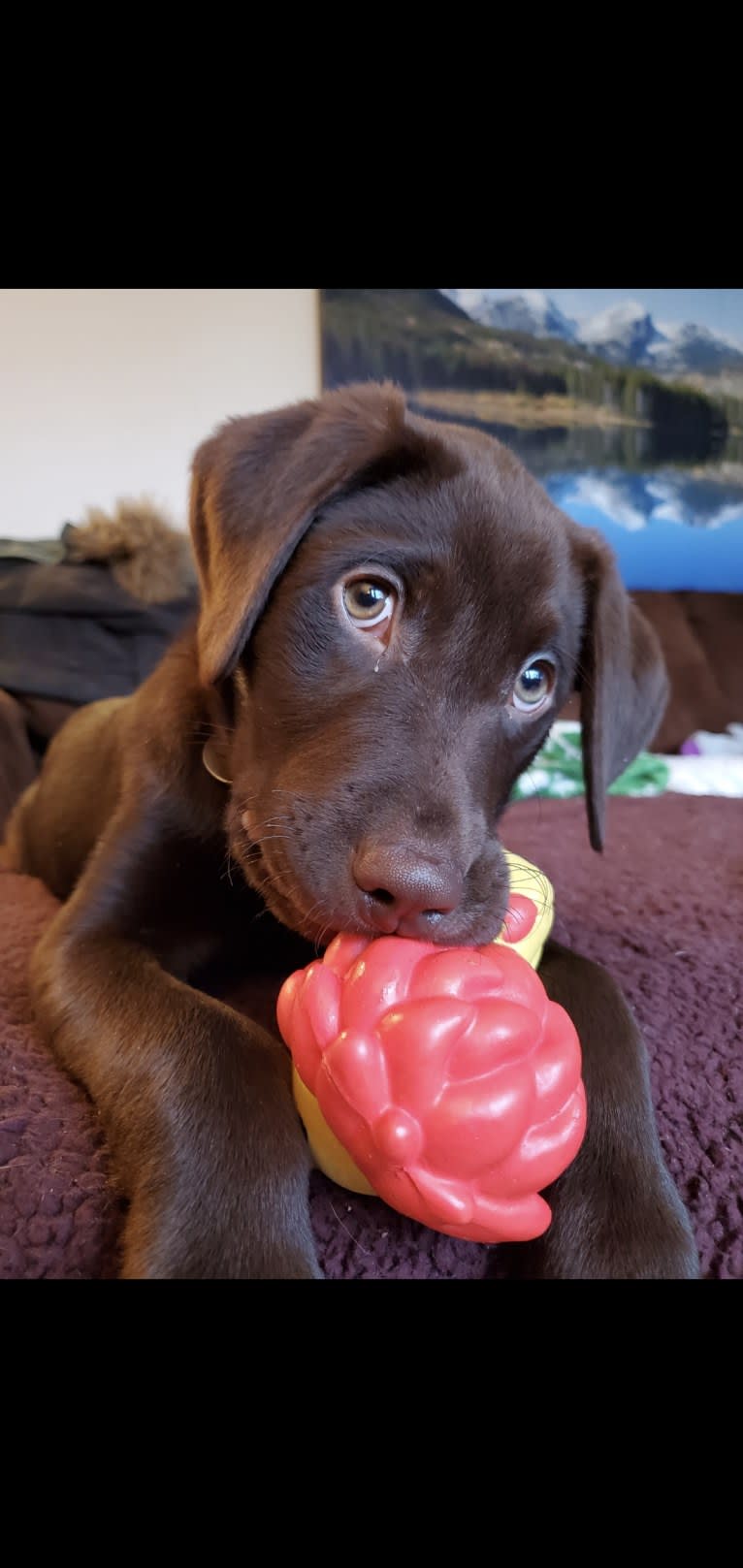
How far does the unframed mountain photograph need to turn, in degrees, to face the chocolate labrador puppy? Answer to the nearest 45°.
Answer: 0° — it already faces it

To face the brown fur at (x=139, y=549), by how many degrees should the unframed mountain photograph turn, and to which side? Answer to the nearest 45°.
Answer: approximately 45° to its right

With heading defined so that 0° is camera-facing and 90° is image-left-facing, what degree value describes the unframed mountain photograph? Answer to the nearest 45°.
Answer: approximately 0°

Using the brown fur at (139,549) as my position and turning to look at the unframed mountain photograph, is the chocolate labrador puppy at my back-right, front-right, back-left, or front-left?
back-right

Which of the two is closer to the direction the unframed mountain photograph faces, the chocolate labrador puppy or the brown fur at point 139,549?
the chocolate labrador puppy
